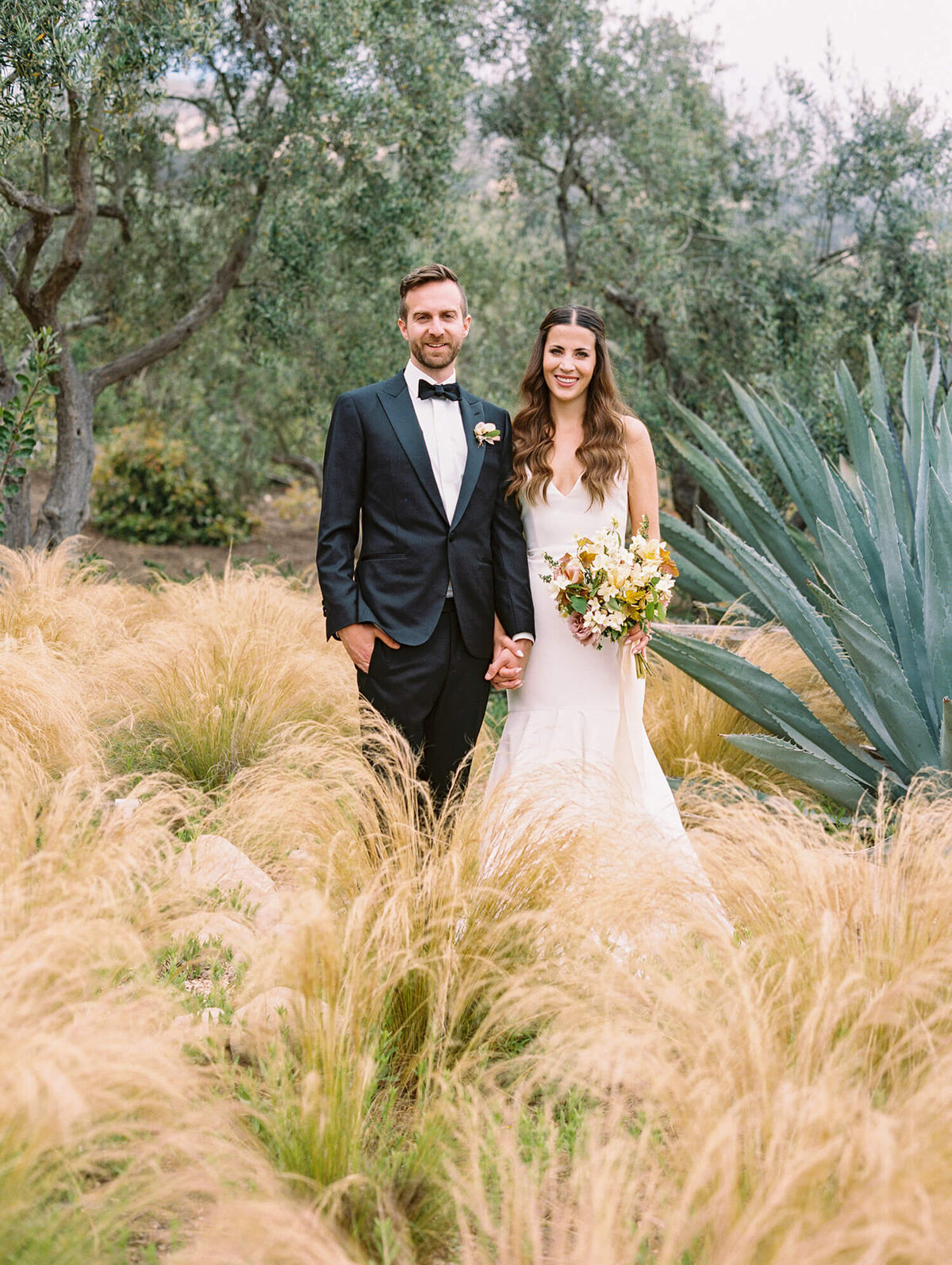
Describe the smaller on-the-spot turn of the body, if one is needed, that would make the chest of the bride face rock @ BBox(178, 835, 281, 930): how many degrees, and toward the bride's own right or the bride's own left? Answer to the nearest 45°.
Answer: approximately 45° to the bride's own right

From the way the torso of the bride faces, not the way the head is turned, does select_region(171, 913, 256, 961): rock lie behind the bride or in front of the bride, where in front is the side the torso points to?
in front

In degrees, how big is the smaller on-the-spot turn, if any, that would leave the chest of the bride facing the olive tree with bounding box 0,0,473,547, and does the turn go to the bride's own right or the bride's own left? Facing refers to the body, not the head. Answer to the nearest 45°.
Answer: approximately 135° to the bride's own right

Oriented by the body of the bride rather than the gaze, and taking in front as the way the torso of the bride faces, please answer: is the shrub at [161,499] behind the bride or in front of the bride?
behind

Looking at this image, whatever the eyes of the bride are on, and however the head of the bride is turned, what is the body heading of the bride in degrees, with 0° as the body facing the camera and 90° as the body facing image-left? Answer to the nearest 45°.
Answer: approximately 0°

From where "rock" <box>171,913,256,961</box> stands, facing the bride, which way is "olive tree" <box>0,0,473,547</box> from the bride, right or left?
left

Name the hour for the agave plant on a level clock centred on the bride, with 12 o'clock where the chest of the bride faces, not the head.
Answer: The agave plant is roughly at 8 o'clock from the bride.
